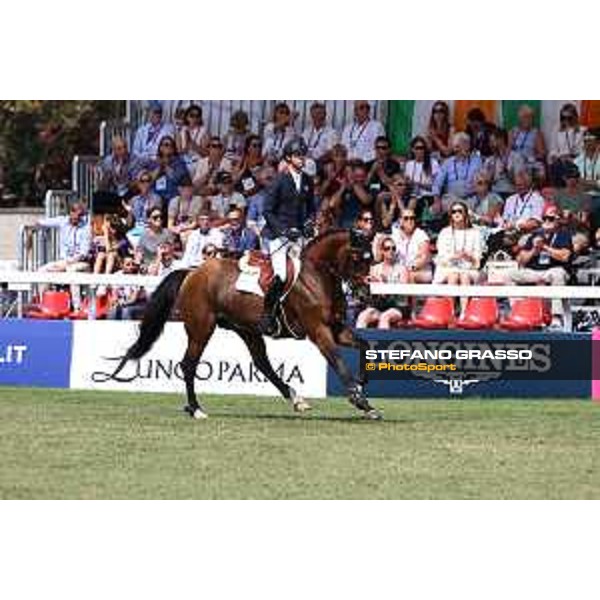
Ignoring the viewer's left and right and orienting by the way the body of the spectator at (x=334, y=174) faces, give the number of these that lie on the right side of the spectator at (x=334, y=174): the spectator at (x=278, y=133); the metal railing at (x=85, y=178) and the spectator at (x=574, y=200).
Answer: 2

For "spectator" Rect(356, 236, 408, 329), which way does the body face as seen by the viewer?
toward the camera

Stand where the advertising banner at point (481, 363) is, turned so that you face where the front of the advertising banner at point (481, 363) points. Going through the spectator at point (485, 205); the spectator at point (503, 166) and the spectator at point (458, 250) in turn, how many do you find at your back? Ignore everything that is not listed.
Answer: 3

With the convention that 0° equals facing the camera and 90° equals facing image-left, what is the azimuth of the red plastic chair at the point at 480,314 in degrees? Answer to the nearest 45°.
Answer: approximately 45°

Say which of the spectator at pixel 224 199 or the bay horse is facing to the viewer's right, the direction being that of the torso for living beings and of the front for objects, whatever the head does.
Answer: the bay horse

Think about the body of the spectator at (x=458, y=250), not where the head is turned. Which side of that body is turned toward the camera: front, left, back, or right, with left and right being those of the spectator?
front

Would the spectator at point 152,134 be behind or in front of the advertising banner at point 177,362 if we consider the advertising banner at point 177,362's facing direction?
behind

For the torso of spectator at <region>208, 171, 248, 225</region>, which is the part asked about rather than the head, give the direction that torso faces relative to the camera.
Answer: toward the camera

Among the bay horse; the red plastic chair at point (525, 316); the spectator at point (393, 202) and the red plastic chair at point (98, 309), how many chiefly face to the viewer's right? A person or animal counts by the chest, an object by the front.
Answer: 1

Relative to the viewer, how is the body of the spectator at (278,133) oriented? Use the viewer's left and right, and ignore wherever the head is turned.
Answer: facing the viewer

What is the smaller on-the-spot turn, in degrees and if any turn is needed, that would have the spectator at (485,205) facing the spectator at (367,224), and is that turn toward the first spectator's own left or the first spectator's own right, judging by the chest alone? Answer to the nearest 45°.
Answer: approximately 45° to the first spectator's own right
